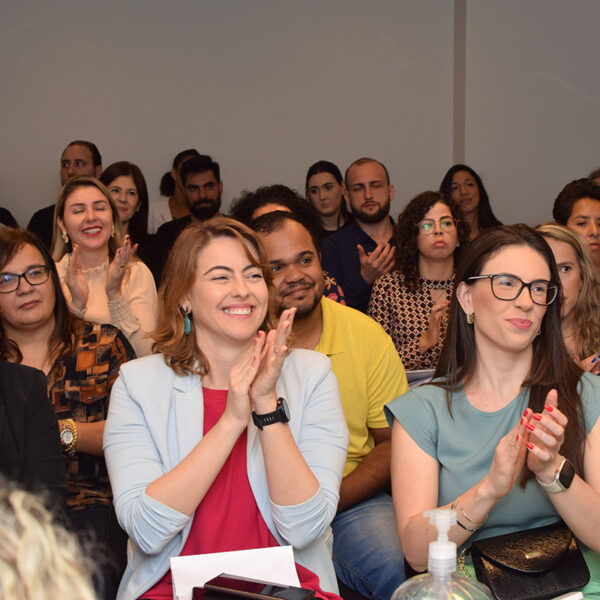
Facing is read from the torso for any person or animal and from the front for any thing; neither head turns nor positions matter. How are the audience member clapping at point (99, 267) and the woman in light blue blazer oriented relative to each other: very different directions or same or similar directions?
same or similar directions

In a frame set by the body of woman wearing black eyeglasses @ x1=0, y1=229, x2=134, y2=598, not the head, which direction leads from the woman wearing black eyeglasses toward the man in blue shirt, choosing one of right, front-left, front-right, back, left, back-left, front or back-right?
back

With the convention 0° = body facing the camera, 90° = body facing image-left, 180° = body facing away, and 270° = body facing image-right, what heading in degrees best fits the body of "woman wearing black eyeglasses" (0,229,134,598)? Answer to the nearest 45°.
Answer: approximately 45°

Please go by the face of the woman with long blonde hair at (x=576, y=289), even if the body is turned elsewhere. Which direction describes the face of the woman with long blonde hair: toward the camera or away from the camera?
toward the camera

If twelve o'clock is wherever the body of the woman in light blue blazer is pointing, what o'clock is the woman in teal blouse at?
The woman in teal blouse is roughly at 9 o'clock from the woman in light blue blazer.

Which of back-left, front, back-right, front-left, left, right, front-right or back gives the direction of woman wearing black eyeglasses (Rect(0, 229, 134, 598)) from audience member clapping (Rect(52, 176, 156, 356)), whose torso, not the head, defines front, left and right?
front

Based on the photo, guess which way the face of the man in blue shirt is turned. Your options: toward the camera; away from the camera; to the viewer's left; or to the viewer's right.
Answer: toward the camera

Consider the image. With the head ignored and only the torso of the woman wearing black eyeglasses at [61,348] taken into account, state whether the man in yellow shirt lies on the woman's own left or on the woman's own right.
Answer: on the woman's own left

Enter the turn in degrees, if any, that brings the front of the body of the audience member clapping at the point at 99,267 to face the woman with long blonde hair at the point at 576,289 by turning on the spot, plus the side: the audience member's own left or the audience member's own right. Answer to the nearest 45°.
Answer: approximately 45° to the audience member's own left

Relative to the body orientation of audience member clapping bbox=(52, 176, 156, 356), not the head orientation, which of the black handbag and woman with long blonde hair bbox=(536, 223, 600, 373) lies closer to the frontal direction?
the black handbag

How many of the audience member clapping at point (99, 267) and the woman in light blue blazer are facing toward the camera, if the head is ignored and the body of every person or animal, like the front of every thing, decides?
2

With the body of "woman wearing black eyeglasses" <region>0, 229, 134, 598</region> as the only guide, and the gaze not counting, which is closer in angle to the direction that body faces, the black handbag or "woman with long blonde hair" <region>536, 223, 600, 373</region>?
the black handbag

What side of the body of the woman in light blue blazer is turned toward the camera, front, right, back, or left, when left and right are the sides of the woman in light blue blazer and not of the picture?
front

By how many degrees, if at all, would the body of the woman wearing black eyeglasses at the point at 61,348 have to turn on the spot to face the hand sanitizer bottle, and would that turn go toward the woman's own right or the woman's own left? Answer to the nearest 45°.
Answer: approximately 45° to the woman's own left

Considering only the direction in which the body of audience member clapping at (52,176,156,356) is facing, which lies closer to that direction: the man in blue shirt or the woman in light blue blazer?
the woman in light blue blazer

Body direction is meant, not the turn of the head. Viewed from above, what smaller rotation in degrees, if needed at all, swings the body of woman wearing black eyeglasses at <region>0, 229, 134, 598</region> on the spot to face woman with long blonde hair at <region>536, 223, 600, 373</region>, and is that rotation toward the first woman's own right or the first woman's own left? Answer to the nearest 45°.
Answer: approximately 135° to the first woman's own left

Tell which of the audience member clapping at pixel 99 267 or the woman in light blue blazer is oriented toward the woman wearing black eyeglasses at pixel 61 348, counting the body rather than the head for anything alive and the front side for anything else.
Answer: the audience member clapping

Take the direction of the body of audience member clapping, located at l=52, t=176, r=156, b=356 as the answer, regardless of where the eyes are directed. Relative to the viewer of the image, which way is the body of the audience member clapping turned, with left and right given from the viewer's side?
facing the viewer
